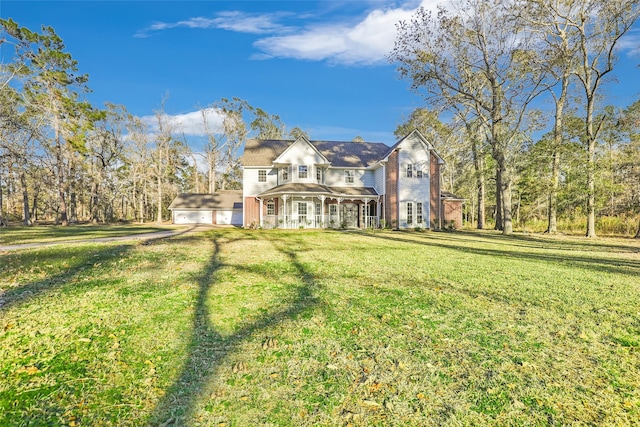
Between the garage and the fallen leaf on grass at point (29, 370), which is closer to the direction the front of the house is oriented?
the fallen leaf on grass

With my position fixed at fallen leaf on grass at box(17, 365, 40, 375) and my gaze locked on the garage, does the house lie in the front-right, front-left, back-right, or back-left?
front-right

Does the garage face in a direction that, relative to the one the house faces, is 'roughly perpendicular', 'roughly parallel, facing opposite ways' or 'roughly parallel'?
roughly parallel

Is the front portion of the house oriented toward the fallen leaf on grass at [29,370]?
yes

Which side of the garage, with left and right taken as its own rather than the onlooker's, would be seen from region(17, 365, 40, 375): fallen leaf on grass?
front

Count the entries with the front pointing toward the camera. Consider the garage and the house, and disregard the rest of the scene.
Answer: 2

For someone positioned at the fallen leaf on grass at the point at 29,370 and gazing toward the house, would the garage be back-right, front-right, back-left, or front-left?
front-left

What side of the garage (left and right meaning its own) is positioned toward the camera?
front

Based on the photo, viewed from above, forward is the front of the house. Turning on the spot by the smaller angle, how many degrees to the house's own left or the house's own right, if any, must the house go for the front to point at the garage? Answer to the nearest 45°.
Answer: approximately 135° to the house's own right

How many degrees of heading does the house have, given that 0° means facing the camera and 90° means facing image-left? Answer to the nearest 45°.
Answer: approximately 0°

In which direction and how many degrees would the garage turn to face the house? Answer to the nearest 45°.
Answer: approximately 45° to its left
